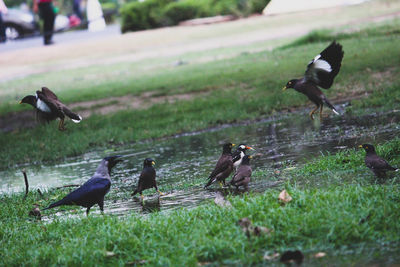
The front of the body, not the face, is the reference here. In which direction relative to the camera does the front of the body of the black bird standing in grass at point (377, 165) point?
to the viewer's left

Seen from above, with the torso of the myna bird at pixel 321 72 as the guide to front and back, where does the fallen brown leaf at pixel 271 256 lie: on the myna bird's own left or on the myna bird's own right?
on the myna bird's own left

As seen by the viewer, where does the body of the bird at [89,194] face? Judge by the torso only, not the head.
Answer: to the viewer's right

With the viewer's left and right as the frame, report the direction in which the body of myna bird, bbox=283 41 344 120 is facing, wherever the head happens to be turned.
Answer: facing to the left of the viewer

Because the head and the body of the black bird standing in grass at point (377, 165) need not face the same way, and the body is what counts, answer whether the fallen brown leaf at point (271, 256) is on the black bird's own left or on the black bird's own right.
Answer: on the black bird's own left

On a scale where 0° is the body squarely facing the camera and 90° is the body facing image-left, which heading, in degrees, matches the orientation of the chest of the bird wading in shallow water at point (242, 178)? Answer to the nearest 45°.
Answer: approximately 225°

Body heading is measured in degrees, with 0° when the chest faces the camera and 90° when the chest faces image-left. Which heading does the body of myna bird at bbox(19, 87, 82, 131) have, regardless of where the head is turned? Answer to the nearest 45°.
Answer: approximately 90°

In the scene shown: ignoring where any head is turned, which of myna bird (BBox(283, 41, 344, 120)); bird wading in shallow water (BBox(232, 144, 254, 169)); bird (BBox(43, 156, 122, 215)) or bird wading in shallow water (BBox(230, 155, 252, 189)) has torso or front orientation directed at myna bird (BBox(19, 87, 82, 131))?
myna bird (BBox(283, 41, 344, 120))

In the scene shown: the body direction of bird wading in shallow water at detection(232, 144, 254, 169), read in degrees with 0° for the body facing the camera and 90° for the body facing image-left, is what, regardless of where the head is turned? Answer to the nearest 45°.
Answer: approximately 270°

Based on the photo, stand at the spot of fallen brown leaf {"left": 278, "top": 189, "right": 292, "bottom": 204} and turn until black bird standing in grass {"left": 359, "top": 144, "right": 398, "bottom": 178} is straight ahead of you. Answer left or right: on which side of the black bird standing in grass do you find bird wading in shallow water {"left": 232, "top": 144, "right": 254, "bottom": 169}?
left
